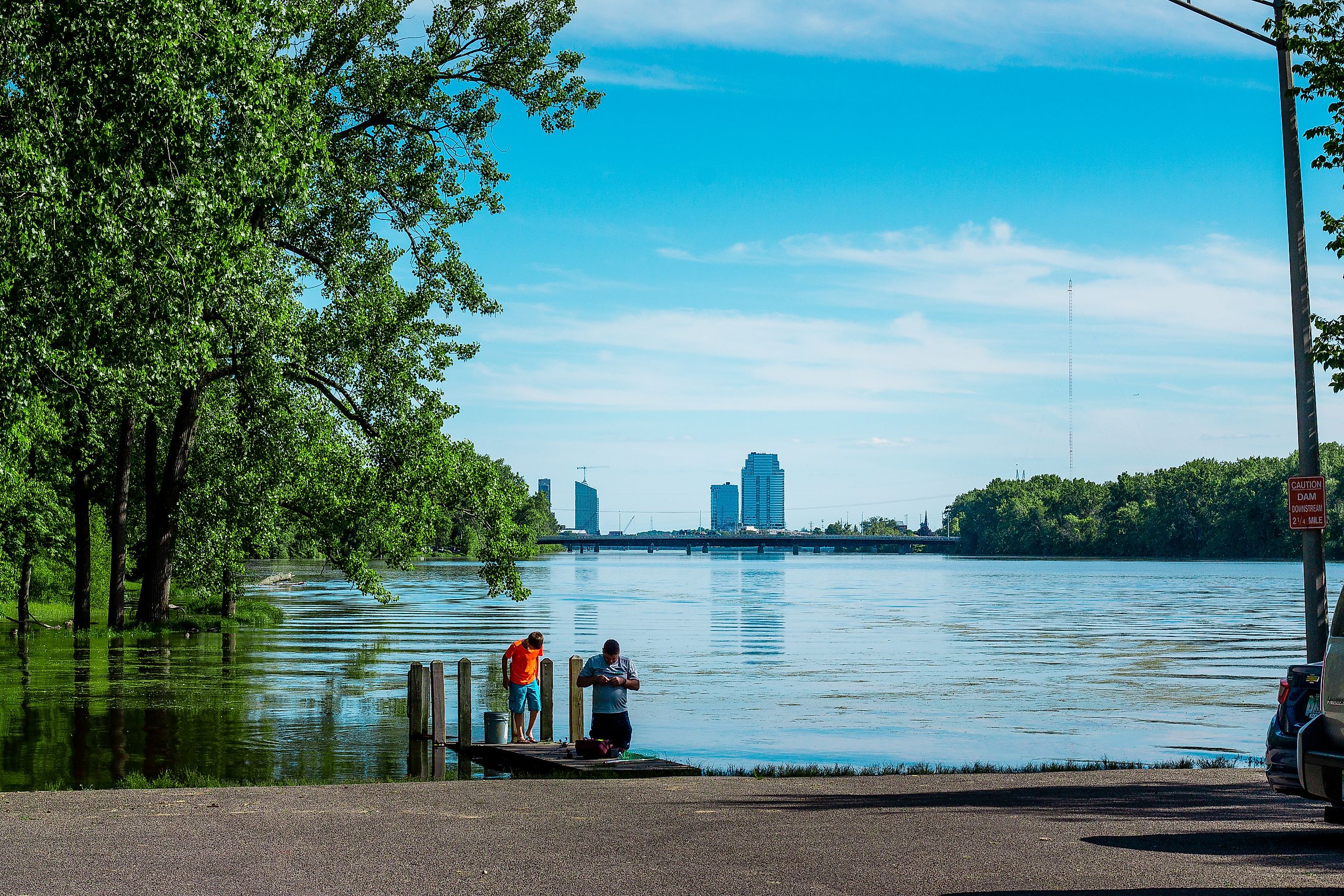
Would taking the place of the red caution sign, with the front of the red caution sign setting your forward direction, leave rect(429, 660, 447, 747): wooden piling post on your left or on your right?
on your right

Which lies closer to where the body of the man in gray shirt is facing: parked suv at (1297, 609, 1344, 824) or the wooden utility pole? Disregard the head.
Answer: the parked suv

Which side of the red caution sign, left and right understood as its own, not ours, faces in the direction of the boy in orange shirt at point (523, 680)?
right

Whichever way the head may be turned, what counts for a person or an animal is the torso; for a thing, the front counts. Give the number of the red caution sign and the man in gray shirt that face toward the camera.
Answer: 2

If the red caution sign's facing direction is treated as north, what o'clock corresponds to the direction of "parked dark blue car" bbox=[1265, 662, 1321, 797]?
The parked dark blue car is roughly at 12 o'clock from the red caution sign.

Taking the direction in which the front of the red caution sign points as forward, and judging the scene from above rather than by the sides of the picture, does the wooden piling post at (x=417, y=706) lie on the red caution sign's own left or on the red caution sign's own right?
on the red caution sign's own right

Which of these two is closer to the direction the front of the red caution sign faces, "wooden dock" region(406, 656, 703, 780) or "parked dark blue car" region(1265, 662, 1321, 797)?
the parked dark blue car
